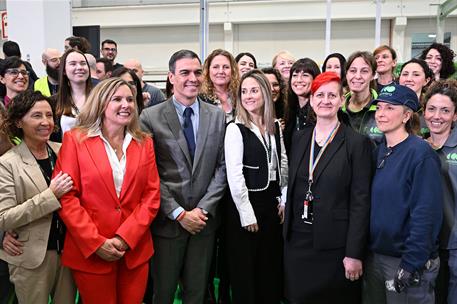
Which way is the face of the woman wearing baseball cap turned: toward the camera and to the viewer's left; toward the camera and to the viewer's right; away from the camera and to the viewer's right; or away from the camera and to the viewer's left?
toward the camera and to the viewer's left

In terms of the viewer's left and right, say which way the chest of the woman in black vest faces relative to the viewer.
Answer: facing the viewer and to the right of the viewer

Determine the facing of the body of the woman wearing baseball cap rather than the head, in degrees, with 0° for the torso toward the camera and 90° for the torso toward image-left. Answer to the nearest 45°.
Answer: approximately 45°

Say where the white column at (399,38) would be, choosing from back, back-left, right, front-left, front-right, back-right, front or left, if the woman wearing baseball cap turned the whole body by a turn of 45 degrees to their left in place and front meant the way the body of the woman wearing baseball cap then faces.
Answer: back

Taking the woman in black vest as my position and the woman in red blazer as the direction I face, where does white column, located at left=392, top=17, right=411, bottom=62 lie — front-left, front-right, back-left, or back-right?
back-right

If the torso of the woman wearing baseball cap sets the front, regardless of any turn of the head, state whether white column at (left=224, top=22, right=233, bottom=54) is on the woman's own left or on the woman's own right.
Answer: on the woman's own right

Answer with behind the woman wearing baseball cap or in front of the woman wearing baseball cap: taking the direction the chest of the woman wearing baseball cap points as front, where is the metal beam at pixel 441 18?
behind

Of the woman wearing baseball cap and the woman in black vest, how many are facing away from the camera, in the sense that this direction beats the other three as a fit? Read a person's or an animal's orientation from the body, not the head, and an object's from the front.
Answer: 0

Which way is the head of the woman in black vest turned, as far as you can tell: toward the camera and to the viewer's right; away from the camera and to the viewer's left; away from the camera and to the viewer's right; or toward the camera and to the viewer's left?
toward the camera and to the viewer's left
